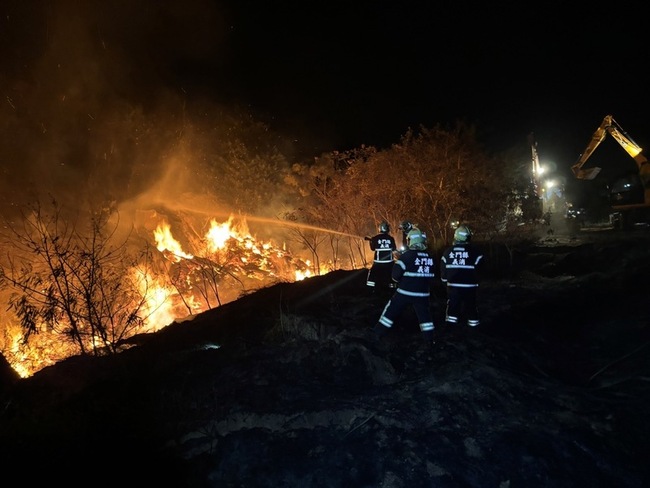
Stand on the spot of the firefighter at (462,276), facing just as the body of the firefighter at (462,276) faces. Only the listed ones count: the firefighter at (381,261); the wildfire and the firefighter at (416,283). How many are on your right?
0

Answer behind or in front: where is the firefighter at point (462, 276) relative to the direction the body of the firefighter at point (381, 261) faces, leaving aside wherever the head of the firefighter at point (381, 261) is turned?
behind

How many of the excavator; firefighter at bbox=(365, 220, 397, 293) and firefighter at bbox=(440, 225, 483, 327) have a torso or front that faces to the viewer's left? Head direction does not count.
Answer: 1

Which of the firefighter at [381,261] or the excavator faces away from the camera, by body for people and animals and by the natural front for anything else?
the firefighter

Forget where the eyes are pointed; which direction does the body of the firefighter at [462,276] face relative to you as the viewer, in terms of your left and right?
facing away from the viewer

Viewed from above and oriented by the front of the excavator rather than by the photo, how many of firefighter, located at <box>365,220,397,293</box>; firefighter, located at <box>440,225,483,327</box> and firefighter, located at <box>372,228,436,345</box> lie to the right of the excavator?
0

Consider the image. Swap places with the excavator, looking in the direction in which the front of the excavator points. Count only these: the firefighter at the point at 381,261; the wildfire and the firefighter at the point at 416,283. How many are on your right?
0

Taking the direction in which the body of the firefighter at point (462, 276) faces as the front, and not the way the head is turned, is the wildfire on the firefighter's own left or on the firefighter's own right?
on the firefighter's own left

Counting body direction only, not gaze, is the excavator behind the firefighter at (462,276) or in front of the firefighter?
in front

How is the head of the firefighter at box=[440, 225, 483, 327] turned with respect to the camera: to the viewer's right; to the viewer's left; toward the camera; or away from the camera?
away from the camera

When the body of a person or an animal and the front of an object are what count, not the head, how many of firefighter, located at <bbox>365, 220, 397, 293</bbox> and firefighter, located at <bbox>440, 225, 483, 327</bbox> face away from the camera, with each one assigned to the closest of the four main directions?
2

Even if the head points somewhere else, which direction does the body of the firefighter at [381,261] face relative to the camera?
away from the camera

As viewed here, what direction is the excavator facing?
to the viewer's left

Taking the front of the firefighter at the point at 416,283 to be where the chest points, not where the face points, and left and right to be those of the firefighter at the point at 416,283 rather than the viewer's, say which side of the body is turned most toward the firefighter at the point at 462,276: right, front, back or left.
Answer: right

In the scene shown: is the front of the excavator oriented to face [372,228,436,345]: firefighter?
no
